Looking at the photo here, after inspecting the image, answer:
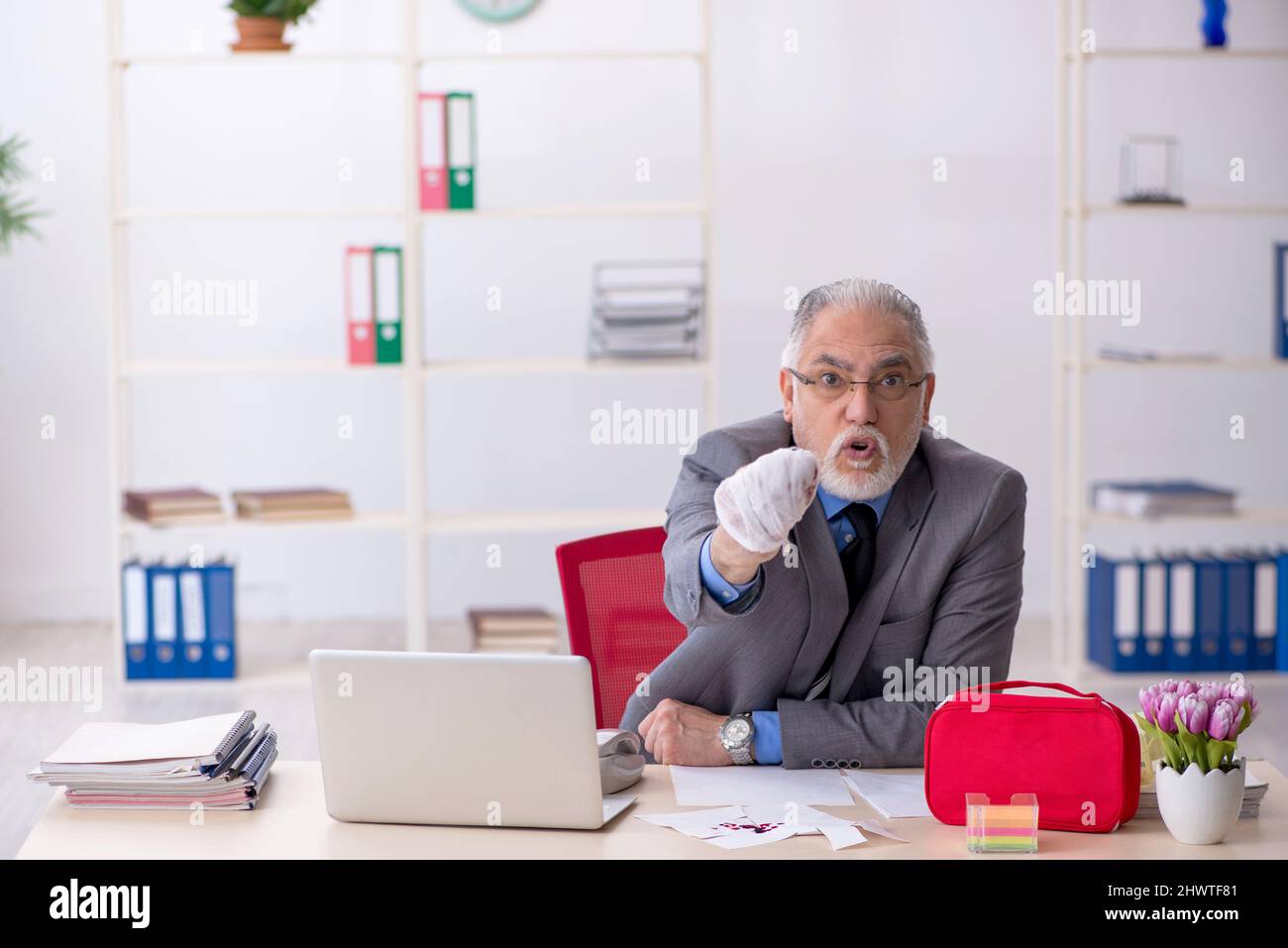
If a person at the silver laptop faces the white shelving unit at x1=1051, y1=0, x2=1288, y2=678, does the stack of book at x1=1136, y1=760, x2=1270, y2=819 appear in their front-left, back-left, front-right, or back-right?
front-right

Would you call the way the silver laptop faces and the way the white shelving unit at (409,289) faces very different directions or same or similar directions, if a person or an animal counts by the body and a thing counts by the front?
very different directions

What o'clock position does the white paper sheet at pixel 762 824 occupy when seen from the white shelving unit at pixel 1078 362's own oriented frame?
The white paper sheet is roughly at 12 o'clock from the white shelving unit.

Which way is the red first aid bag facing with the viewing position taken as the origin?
facing the viewer

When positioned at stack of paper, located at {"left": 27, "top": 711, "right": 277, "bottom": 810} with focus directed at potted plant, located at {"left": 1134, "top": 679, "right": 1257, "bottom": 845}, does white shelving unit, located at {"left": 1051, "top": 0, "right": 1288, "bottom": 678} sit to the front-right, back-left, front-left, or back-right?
front-left

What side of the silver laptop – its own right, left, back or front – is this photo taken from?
back

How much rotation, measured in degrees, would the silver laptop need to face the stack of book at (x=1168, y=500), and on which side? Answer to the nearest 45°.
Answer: approximately 45° to its right

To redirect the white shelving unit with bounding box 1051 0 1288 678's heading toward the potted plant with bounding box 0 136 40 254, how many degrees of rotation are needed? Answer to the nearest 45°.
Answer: approximately 90° to its right

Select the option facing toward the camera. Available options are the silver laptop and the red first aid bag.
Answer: the red first aid bag

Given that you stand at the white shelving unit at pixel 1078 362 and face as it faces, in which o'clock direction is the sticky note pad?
The sticky note pad is roughly at 12 o'clock from the white shelving unit.

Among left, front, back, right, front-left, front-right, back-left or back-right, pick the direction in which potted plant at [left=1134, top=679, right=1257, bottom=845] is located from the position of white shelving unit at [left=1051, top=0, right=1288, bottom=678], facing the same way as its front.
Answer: front

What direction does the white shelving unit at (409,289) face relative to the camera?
toward the camera

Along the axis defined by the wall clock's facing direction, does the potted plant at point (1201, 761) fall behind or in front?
in front

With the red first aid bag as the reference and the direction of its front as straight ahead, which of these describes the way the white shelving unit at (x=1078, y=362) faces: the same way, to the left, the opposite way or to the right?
the same way

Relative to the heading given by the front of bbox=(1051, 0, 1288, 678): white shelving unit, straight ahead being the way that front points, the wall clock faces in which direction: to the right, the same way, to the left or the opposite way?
the same way

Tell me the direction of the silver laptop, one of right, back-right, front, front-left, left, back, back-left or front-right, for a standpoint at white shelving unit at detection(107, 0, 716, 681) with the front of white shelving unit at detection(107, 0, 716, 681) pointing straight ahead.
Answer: front

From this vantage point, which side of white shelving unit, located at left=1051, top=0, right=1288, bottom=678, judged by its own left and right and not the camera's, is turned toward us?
front

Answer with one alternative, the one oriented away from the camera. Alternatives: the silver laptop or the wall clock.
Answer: the silver laptop

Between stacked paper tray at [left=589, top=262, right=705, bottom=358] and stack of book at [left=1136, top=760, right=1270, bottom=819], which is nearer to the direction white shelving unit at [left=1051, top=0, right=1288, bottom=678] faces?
the stack of book
